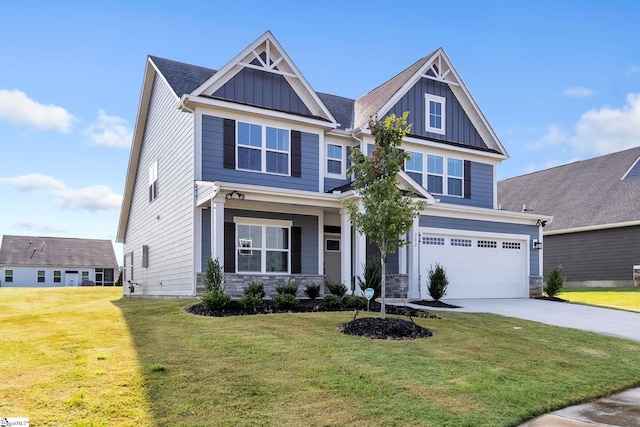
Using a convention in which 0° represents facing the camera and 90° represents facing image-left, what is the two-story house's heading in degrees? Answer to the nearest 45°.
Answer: approximately 315°

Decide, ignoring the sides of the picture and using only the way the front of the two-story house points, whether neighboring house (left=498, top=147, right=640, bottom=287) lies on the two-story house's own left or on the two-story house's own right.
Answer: on the two-story house's own left

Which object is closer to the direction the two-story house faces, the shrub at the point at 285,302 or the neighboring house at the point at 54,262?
the shrub

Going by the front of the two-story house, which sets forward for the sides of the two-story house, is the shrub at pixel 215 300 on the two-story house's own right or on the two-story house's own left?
on the two-story house's own right
